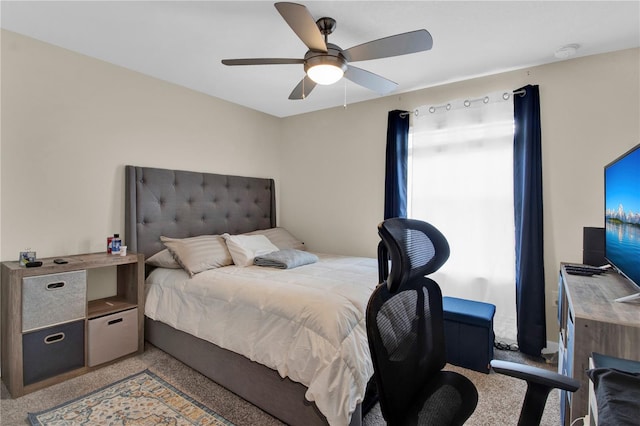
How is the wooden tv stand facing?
to the viewer's left

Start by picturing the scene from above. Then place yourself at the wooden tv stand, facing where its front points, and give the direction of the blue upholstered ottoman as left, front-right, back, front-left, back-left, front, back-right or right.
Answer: front-right

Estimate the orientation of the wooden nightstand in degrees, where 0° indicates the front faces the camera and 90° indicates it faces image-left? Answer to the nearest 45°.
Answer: approximately 315°

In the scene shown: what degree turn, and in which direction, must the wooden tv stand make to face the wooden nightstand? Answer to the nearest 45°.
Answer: approximately 45° to its left

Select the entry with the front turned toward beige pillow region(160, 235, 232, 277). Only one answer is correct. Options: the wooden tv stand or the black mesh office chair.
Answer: the wooden tv stand

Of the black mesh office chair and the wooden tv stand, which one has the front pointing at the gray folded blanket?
the wooden tv stand

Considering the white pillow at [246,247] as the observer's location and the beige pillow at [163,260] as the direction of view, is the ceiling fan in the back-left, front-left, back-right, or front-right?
back-left
